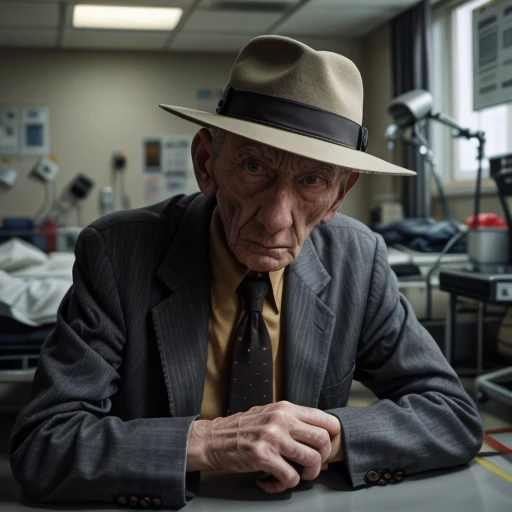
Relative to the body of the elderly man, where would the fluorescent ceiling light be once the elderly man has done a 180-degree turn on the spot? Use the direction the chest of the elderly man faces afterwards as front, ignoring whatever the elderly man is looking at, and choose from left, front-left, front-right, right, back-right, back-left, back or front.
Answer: front

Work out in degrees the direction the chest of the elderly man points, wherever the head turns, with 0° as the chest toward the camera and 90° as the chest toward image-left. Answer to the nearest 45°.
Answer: approximately 0°

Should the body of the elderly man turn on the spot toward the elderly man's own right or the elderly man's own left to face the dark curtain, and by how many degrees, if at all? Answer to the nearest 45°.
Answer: approximately 180°

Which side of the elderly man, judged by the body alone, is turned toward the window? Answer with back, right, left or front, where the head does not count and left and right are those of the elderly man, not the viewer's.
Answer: back
